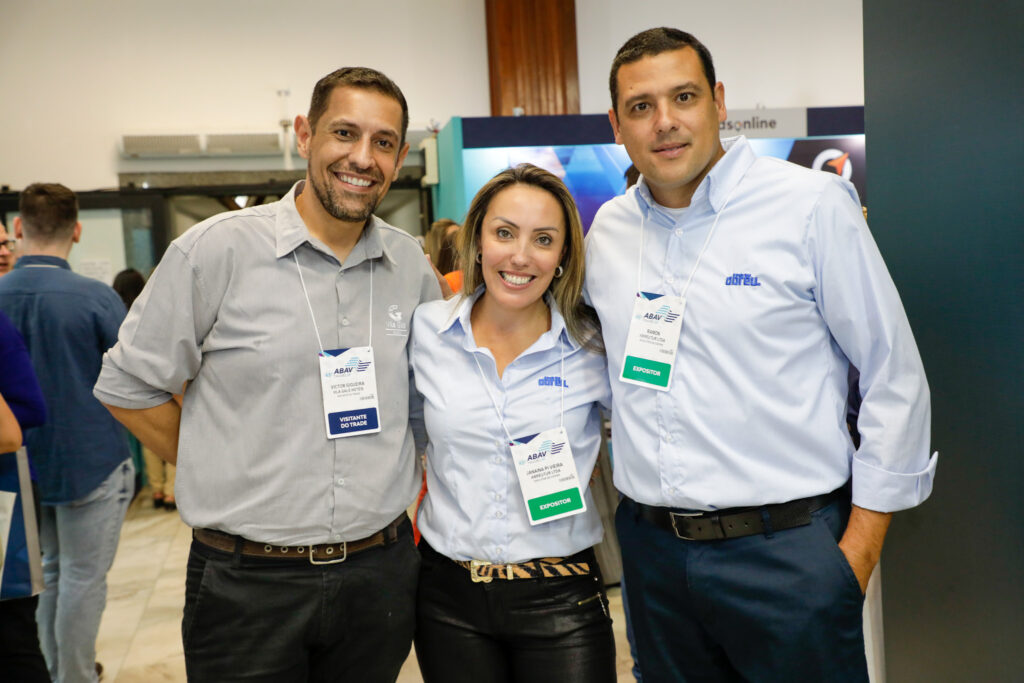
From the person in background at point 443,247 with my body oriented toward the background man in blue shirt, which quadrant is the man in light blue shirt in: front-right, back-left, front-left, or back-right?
front-left

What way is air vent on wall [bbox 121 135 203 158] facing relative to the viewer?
toward the camera

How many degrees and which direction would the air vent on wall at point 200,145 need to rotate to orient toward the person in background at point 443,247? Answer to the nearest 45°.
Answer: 0° — it already faces them

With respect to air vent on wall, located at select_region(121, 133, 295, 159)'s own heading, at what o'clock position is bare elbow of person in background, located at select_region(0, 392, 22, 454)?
The bare elbow of person in background is roughly at 12 o'clock from the air vent on wall.

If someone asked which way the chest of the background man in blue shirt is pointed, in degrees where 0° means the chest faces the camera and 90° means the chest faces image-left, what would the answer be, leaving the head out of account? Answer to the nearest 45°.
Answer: approximately 180°

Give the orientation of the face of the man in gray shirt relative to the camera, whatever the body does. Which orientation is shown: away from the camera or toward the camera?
toward the camera

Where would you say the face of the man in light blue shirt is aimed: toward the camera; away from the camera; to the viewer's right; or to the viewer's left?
toward the camera

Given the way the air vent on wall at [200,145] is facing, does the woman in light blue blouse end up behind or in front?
in front

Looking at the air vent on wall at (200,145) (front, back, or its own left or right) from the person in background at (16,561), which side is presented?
front

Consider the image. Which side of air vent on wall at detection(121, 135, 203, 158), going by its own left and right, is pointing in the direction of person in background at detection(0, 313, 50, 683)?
front

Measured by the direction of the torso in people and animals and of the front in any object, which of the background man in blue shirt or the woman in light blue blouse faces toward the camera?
the woman in light blue blouse

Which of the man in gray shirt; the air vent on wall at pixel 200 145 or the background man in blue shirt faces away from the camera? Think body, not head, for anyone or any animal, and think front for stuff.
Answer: the background man in blue shirt

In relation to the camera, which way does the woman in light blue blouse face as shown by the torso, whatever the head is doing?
toward the camera

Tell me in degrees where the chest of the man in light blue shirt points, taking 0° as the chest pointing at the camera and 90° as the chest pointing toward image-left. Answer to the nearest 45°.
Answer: approximately 45°

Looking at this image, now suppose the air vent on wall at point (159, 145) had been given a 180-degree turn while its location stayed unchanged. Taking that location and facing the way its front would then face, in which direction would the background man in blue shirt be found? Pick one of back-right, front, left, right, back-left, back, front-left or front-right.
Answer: back
